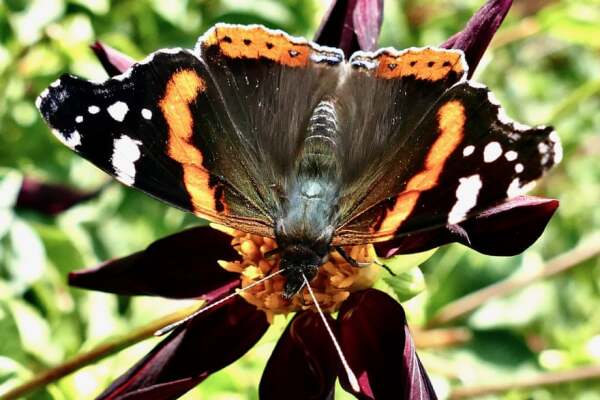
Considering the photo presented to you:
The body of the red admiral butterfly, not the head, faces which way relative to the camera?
toward the camera
